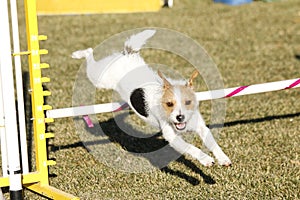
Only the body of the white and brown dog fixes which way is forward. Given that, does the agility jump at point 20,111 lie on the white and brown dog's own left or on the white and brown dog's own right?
on the white and brown dog's own right

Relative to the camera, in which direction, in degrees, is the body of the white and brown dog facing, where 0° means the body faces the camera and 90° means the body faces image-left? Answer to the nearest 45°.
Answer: approximately 315°
